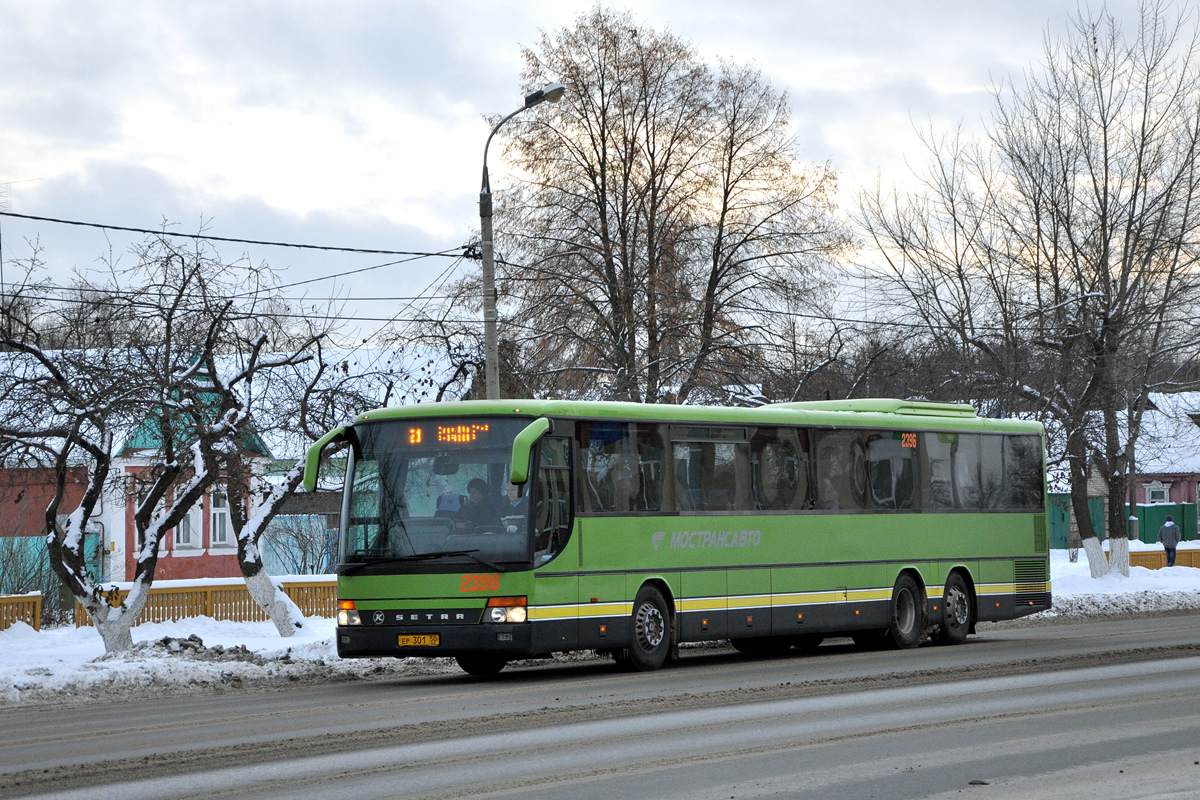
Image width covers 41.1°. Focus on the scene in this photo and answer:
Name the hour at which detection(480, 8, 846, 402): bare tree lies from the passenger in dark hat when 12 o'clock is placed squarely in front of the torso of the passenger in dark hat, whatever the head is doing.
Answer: The bare tree is roughly at 5 o'clock from the passenger in dark hat.

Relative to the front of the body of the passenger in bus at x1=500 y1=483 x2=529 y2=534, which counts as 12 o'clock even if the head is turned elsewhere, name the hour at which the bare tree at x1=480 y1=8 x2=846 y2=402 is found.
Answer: The bare tree is roughly at 5 o'clock from the passenger in bus.

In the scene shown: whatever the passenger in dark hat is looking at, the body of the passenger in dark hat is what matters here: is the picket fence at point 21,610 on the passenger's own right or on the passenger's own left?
on the passenger's own right

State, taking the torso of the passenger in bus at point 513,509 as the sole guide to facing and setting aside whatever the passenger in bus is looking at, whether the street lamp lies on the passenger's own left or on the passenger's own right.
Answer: on the passenger's own right

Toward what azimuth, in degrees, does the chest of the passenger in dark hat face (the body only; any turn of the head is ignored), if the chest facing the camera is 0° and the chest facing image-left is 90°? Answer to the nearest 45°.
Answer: approximately 45°

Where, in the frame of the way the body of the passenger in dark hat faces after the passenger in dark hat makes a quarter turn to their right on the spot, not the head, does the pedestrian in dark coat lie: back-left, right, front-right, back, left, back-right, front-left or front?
right

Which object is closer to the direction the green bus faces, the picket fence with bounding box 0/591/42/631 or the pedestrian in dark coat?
the picket fence

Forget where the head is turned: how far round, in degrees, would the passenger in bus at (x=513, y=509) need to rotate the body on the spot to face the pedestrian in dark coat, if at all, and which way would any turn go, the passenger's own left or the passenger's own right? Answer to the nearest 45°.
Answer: approximately 180°

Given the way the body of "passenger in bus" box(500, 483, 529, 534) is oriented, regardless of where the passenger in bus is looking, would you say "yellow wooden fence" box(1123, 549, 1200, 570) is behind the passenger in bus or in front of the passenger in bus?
behind

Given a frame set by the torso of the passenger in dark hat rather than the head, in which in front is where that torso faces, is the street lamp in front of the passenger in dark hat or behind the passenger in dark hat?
behind

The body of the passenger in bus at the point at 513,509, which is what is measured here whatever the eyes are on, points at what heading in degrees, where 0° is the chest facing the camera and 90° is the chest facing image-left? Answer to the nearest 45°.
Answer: approximately 45°

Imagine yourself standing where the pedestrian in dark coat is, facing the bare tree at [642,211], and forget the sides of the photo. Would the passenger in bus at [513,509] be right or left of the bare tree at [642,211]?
left

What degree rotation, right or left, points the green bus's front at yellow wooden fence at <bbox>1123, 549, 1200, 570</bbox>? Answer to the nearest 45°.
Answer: approximately 180°
